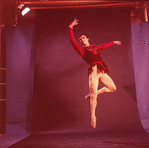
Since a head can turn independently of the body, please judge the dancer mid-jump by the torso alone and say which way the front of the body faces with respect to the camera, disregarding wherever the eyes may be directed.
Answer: toward the camera

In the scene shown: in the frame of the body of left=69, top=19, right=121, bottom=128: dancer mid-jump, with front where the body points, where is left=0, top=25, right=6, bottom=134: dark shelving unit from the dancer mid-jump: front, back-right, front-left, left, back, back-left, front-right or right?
right
